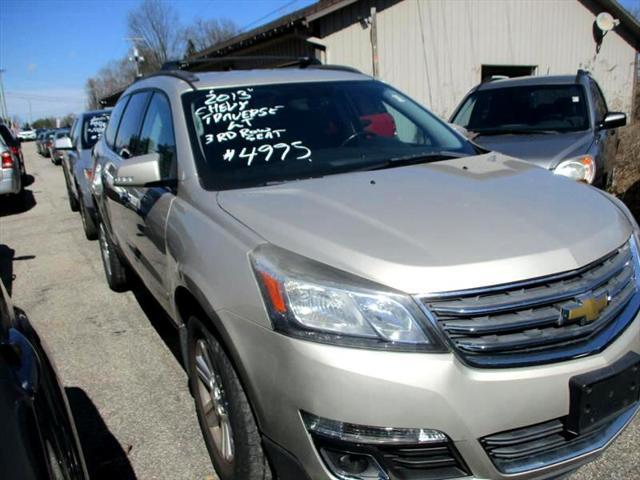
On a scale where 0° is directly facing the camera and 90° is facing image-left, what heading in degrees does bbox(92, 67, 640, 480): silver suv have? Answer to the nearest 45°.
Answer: approximately 315°

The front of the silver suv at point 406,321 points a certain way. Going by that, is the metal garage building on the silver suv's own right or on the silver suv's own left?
on the silver suv's own left

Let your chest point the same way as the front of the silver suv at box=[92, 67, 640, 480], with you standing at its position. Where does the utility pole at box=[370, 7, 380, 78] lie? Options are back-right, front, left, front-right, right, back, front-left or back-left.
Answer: back-left
